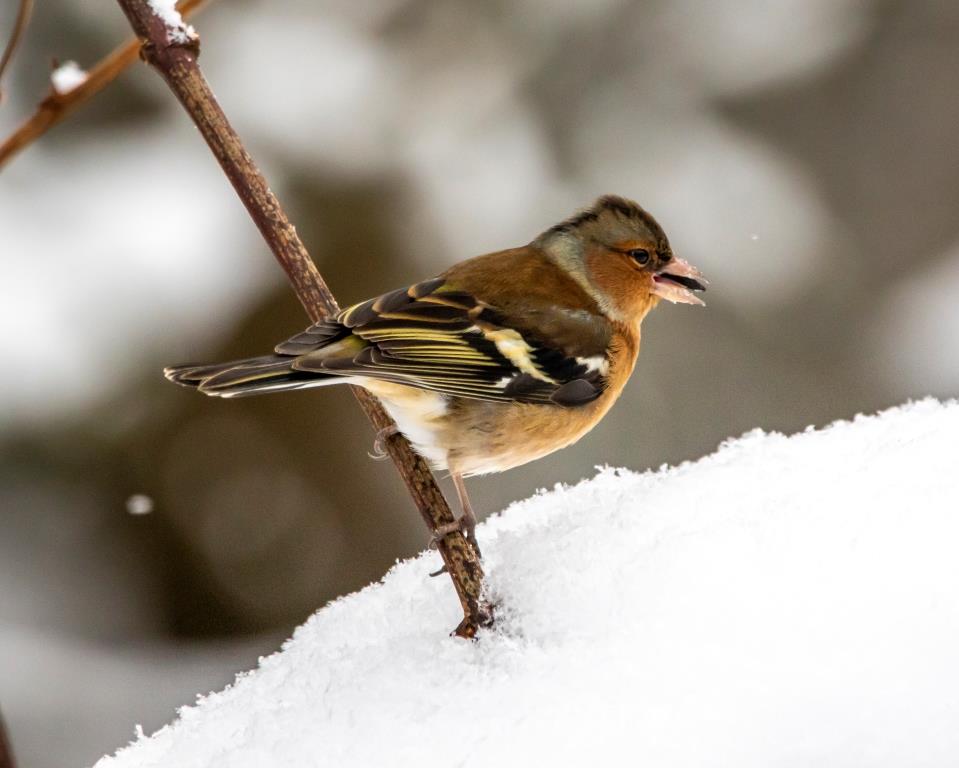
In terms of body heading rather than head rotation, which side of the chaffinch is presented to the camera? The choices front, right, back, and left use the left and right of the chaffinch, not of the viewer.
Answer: right
